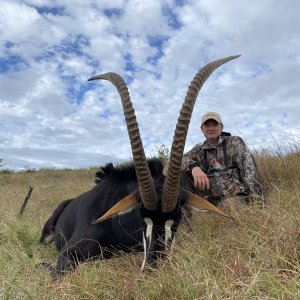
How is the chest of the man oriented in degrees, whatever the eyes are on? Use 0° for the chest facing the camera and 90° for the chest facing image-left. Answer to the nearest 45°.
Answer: approximately 0°

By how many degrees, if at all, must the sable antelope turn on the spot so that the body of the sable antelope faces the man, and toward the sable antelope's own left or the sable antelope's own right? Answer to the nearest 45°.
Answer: approximately 90° to the sable antelope's own left

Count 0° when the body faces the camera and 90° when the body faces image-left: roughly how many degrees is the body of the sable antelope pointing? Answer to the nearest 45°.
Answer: approximately 315°
